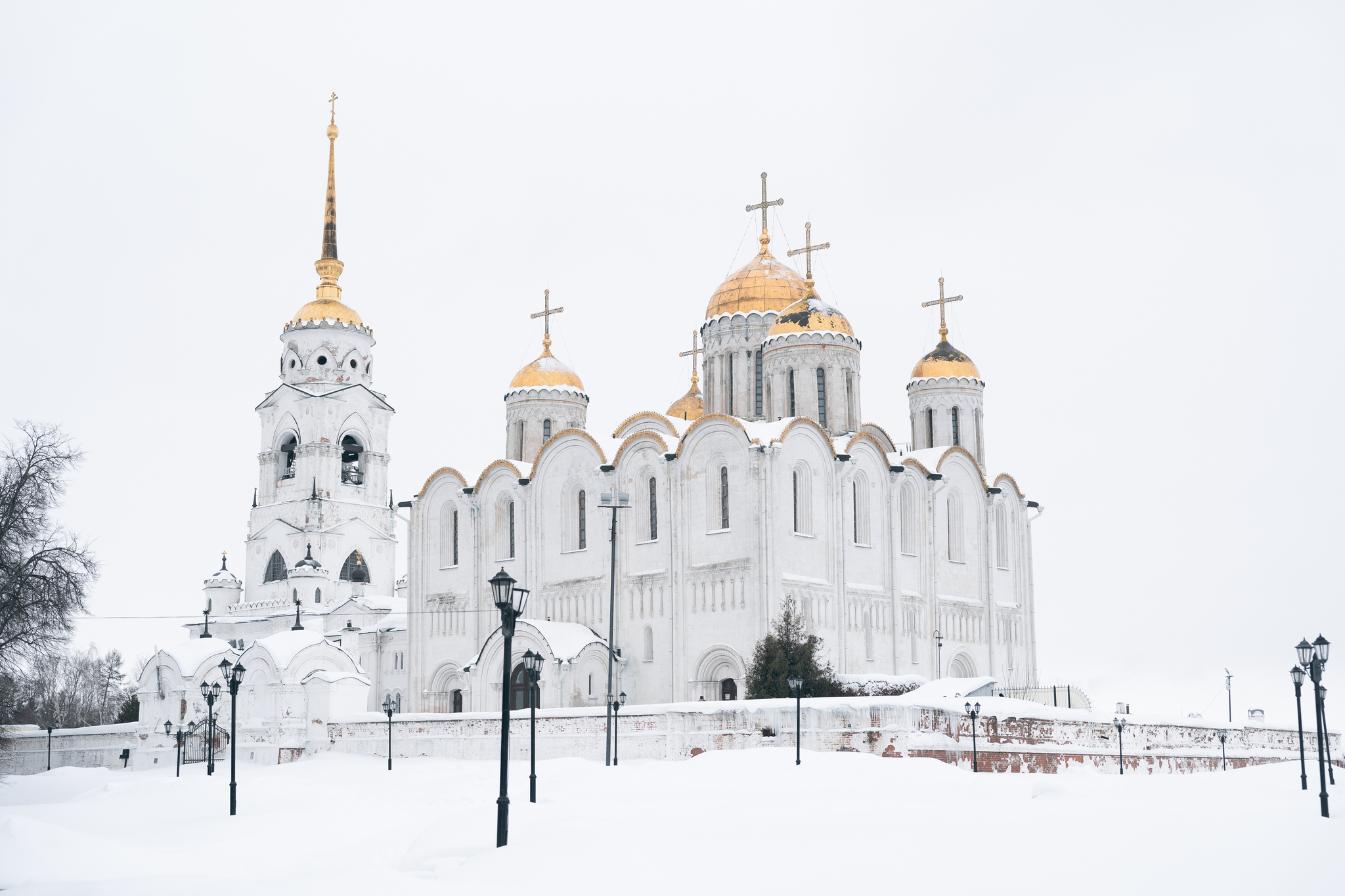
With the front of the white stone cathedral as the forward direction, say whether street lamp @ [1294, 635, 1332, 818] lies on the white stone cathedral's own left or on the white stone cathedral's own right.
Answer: on the white stone cathedral's own left

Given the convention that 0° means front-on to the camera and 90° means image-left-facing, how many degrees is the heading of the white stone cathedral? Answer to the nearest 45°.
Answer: approximately 45°

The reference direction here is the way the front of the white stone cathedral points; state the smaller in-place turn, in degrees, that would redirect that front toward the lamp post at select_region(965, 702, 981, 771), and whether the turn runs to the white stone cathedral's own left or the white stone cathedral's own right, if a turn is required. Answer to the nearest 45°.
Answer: approximately 45° to the white stone cathedral's own left

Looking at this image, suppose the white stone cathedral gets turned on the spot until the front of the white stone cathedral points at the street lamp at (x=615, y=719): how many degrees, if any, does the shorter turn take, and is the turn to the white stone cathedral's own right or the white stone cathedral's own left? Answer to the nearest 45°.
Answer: approximately 45° to the white stone cathedral's own left

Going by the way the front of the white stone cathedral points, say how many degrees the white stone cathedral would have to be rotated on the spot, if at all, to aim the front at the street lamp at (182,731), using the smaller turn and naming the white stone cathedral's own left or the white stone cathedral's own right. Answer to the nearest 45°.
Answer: approximately 45° to the white stone cathedral's own right

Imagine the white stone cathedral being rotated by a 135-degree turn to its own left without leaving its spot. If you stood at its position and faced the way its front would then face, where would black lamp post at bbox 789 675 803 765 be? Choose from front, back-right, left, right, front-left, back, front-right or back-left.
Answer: right

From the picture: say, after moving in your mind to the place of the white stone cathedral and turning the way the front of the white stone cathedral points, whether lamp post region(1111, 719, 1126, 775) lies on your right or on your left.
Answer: on your left

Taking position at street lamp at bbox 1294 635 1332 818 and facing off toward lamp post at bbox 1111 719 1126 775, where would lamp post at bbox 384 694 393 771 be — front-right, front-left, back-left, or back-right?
front-left
